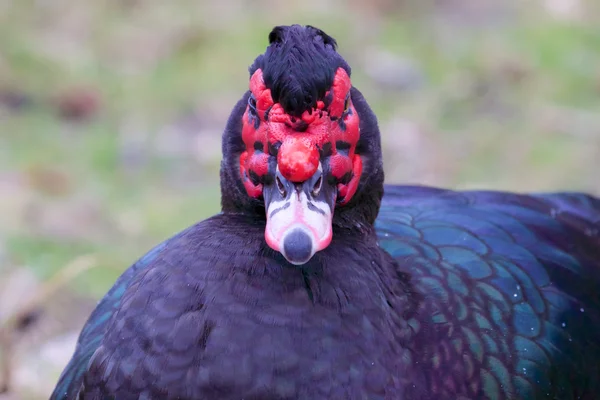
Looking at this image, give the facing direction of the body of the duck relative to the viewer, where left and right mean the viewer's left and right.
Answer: facing the viewer and to the left of the viewer
